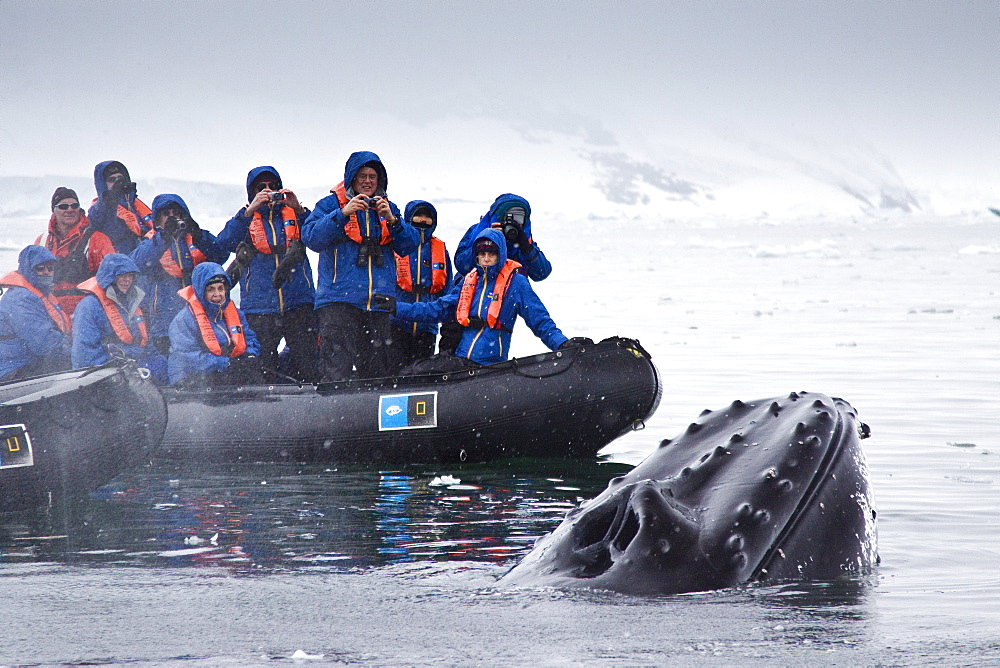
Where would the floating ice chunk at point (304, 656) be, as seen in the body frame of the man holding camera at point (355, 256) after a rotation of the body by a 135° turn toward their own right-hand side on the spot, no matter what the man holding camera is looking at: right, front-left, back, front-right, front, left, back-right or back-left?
back-left

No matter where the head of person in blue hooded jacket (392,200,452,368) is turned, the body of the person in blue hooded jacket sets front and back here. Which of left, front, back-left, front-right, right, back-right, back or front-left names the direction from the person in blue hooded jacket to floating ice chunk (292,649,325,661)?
front

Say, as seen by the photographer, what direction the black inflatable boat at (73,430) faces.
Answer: facing to the right of the viewer

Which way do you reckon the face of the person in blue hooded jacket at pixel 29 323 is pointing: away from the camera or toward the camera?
toward the camera

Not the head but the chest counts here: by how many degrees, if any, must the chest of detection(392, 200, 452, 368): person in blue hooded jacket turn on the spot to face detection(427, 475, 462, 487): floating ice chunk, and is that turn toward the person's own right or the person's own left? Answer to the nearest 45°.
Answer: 0° — they already face it

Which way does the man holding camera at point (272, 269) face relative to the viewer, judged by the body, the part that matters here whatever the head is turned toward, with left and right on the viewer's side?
facing the viewer

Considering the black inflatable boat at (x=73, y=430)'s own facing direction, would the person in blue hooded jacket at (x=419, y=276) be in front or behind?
in front

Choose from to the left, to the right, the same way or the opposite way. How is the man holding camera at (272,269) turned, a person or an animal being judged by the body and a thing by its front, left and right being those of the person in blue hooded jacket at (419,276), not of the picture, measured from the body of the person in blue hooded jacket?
the same way

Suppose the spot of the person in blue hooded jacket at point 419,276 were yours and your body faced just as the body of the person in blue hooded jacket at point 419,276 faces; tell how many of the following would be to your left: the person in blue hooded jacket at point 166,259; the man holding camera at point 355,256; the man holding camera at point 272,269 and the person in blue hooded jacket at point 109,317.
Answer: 0

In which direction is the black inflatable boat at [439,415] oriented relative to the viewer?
to the viewer's right

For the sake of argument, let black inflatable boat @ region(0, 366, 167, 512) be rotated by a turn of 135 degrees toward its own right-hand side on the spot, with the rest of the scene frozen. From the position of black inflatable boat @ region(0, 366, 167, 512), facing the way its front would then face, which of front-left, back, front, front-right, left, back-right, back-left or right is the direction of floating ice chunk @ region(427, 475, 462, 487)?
back-left

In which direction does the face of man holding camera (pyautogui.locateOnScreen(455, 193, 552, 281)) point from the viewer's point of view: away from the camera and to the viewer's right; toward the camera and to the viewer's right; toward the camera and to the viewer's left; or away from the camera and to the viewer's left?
toward the camera and to the viewer's right

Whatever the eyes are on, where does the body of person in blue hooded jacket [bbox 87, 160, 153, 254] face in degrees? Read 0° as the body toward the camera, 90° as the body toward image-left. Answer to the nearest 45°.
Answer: approximately 315°

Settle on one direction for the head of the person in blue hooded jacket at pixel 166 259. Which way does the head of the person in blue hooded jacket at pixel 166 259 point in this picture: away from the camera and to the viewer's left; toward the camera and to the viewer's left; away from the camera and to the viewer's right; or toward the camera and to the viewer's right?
toward the camera and to the viewer's right

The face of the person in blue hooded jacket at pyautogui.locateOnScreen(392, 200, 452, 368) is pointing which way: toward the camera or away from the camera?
toward the camera

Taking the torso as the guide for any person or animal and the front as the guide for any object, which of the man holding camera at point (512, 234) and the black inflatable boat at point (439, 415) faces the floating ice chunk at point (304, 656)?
the man holding camera

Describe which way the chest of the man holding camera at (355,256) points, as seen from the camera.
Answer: toward the camera

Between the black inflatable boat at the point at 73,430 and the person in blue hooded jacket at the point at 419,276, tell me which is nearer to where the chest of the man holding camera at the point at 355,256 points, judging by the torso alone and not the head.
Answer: the black inflatable boat

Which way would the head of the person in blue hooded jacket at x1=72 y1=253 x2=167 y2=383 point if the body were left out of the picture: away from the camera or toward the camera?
toward the camera

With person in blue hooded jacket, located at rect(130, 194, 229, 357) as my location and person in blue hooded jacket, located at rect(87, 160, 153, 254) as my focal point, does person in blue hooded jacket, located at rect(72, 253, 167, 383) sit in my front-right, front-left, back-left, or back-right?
back-left

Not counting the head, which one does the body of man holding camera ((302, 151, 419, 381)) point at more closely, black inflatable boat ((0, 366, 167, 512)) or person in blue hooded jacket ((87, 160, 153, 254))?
the black inflatable boat

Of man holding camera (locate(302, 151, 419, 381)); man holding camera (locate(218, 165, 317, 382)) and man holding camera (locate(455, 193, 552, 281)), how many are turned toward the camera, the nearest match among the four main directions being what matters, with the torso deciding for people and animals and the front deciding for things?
3
